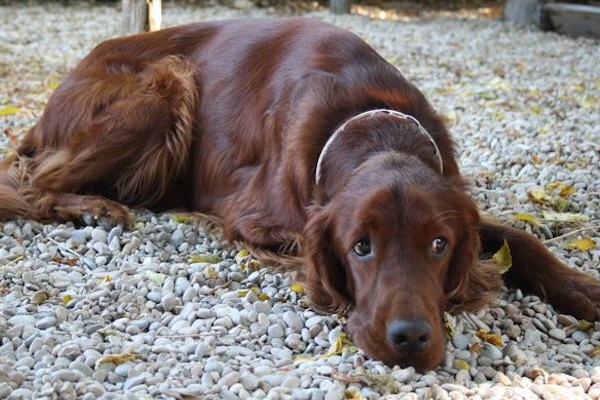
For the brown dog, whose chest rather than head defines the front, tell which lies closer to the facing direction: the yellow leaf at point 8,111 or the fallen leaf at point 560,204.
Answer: the fallen leaf

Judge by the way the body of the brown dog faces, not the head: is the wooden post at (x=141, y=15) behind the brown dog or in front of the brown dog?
behind

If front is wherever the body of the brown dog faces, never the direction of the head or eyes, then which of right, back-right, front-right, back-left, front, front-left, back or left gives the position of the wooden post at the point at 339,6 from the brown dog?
back-left

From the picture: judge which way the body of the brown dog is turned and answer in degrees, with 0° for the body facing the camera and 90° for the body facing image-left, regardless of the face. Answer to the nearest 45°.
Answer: approximately 315°

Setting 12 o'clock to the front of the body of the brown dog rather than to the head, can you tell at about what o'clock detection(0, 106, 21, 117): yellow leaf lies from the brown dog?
The yellow leaf is roughly at 6 o'clock from the brown dog.

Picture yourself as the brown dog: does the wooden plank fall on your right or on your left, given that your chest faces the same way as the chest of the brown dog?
on your left

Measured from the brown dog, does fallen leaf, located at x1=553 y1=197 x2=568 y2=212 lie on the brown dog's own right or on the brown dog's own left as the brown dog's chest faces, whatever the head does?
on the brown dog's own left

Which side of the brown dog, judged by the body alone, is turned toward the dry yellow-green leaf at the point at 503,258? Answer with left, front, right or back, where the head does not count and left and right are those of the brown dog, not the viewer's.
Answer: front

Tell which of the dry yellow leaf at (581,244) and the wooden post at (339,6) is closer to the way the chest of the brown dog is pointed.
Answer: the dry yellow leaf

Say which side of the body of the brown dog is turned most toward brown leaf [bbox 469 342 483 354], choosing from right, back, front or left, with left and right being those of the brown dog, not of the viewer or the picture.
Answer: front

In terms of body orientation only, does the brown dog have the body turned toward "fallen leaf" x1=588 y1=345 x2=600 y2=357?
yes

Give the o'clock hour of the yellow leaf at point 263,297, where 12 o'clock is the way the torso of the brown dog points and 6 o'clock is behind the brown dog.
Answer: The yellow leaf is roughly at 2 o'clock from the brown dog.
